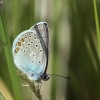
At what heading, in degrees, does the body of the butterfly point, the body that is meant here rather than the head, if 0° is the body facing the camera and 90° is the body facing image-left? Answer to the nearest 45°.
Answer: approximately 270°
